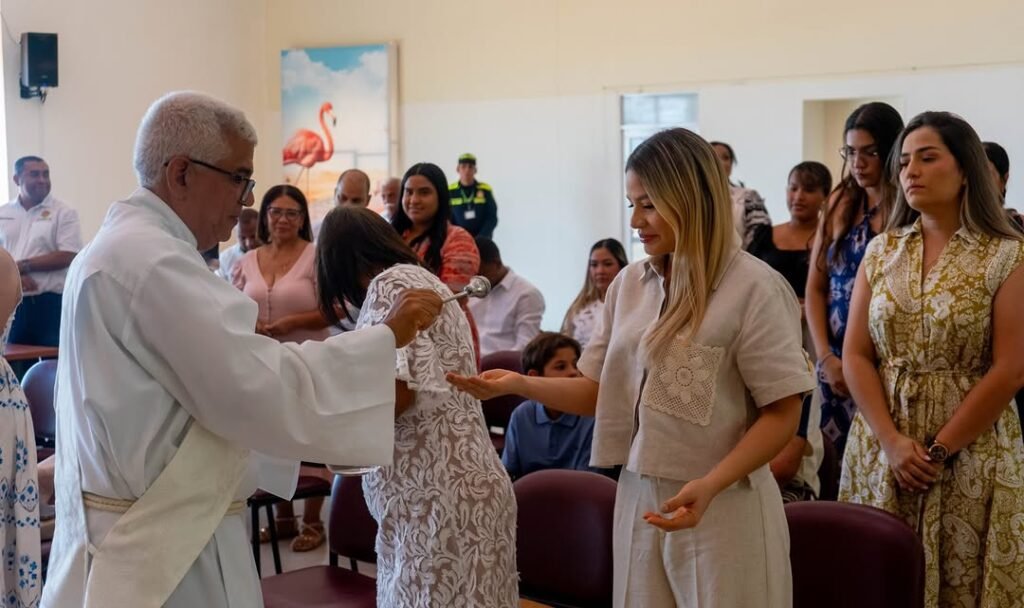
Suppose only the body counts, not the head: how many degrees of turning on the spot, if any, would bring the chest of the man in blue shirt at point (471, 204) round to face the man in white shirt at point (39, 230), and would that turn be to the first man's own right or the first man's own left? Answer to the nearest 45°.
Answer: approximately 45° to the first man's own right

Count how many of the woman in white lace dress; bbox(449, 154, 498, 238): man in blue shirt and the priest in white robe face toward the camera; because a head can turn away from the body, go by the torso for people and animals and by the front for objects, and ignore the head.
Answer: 1

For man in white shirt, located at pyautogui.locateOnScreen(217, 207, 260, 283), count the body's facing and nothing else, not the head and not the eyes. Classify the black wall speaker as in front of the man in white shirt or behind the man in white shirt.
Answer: behind

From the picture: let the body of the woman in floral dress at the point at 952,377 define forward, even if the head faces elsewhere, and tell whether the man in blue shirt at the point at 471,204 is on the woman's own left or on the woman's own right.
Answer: on the woman's own right

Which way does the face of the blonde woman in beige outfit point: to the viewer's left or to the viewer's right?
to the viewer's left

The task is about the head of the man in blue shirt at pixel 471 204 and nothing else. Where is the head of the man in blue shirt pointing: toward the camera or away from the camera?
toward the camera

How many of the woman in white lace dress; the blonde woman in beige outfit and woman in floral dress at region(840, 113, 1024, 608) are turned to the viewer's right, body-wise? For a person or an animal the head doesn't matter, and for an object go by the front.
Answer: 0

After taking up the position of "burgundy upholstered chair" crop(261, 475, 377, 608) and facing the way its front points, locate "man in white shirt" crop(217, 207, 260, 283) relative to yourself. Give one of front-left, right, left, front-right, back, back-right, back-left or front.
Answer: back-right

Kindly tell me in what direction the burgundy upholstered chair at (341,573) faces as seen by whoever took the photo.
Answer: facing the viewer and to the left of the viewer

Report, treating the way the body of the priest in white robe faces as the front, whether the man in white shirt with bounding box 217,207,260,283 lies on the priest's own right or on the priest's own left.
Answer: on the priest's own left

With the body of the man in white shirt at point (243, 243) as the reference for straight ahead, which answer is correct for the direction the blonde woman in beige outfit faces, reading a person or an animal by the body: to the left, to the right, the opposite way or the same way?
to the right

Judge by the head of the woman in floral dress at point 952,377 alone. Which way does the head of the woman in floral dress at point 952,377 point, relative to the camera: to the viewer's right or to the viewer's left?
to the viewer's left

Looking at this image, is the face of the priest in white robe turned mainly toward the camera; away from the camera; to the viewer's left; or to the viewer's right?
to the viewer's right

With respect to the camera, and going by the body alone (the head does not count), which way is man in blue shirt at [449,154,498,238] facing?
toward the camera

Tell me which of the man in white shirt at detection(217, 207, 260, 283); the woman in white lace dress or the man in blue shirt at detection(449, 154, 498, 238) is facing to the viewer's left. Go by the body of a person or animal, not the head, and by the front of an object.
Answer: the woman in white lace dress

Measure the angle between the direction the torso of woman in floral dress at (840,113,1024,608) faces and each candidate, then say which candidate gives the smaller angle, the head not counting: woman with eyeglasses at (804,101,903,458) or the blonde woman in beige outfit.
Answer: the blonde woman in beige outfit

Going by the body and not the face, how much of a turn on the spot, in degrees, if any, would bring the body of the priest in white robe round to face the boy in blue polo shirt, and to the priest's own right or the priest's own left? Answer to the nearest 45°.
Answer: approximately 45° to the priest's own left
